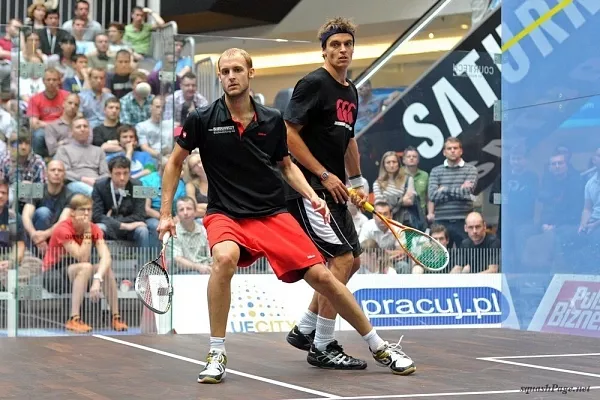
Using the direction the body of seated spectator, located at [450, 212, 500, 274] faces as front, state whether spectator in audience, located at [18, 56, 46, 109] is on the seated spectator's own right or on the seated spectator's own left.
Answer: on the seated spectator's own right

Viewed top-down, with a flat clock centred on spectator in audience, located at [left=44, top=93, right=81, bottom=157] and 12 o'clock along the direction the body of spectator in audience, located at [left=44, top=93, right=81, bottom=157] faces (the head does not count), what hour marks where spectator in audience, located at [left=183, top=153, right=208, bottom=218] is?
spectator in audience, located at [left=183, top=153, right=208, bottom=218] is roughly at 11 o'clock from spectator in audience, located at [left=44, top=93, right=81, bottom=157].

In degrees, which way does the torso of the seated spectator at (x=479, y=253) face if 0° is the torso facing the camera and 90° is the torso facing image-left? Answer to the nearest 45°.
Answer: approximately 0°

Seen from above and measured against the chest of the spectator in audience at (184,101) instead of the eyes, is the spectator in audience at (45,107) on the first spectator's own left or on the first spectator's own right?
on the first spectator's own right

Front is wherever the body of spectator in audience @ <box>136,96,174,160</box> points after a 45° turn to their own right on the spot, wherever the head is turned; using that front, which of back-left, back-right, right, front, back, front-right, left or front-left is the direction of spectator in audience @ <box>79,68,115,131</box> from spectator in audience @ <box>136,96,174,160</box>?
right

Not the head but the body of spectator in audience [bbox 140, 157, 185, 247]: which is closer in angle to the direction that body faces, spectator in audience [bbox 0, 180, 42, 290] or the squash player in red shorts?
the squash player in red shorts
